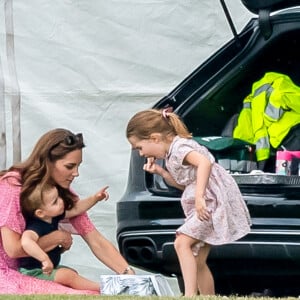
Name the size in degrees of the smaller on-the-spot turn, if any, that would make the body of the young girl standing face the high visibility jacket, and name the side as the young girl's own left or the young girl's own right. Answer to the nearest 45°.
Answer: approximately 135° to the young girl's own right

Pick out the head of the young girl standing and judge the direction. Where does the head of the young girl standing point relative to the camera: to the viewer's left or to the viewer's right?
to the viewer's left

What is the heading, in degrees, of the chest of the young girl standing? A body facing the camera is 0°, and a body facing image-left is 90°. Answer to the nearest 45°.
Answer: approximately 90°

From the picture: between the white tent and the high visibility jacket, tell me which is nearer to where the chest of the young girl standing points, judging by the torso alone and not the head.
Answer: the white tent
